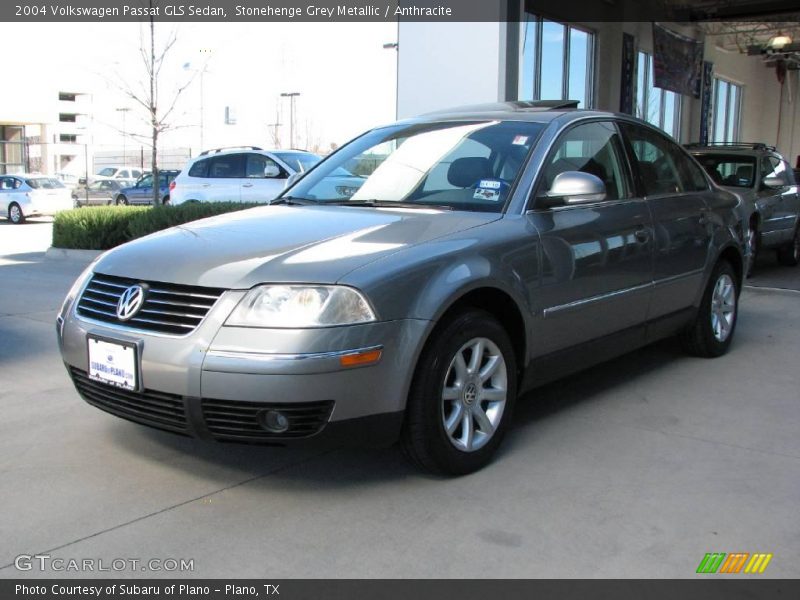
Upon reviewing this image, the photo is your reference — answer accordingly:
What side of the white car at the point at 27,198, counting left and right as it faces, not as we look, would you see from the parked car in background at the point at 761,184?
back

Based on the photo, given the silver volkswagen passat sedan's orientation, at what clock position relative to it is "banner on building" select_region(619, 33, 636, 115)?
The banner on building is roughly at 5 o'clock from the silver volkswagen passat sedan.

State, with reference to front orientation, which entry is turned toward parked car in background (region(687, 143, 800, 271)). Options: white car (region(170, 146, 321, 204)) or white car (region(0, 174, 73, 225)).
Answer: white car (region(170, 146, 321, 204))

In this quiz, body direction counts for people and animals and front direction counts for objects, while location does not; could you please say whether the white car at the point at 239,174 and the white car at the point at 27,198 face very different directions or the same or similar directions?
very different directions

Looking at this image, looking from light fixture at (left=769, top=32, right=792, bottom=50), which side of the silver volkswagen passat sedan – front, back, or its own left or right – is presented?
back

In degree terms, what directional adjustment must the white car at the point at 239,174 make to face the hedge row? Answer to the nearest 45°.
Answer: approximately 90° to its right

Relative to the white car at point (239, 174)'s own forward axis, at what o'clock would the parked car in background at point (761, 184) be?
The parked car in background is roughly at 12 o'clock from the white car.

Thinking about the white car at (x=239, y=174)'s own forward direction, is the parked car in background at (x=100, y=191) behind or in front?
behind

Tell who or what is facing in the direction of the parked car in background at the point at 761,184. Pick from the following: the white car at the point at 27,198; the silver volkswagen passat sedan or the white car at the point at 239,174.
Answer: the white car at the point at 239,174

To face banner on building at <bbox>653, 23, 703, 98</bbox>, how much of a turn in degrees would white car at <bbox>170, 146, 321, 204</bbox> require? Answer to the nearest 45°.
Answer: approximately 45° to its left

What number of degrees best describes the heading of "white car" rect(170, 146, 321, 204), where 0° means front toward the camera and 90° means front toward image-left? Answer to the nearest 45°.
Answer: approximately 315°

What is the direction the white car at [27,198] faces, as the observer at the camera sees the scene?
facing away from the viewer and to the left of the viewer
